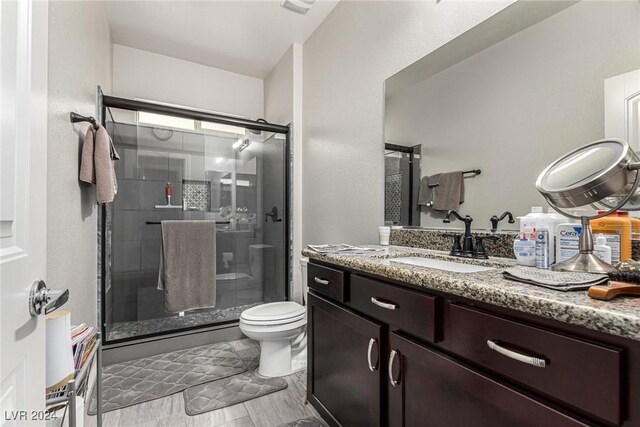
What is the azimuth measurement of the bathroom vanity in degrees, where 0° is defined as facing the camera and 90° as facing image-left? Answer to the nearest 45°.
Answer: approximately 45°

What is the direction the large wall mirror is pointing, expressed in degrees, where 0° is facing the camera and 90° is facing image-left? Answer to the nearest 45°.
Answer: approximately 45°

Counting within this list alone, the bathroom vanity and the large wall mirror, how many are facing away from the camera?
0

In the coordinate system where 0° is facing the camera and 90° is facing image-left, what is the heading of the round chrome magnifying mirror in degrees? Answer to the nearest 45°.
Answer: approximately 45°

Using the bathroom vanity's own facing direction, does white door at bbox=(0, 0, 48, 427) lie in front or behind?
in front
